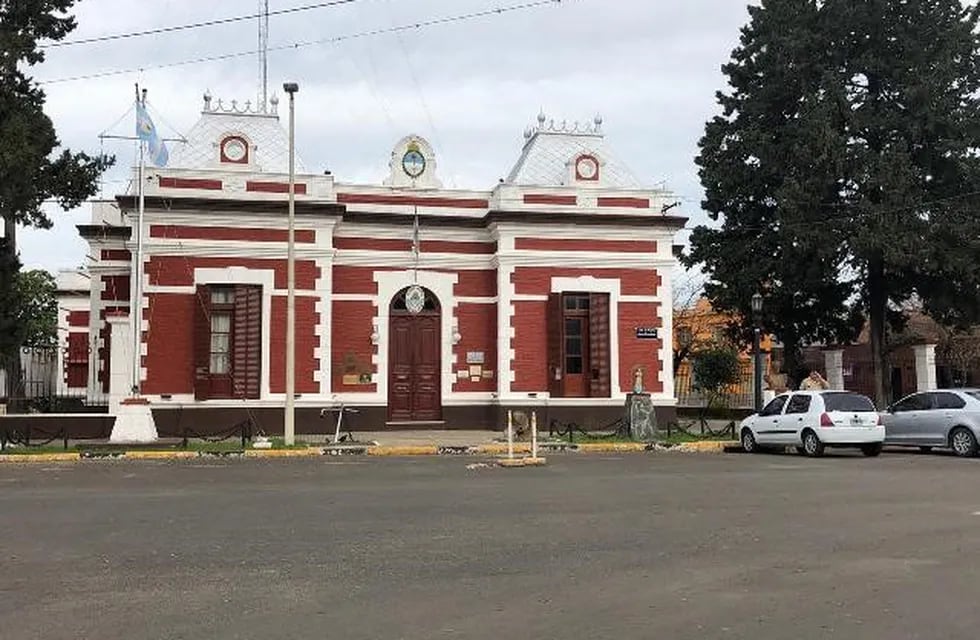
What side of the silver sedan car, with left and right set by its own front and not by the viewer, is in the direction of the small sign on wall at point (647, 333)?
front

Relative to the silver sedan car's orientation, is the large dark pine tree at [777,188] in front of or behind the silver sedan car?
in front

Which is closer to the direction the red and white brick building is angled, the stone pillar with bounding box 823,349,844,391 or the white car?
the white car

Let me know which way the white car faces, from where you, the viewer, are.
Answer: facing away from the viewer and to the left of the viewer

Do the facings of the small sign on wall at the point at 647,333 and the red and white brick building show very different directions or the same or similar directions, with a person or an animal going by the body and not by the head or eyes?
same or similar directions

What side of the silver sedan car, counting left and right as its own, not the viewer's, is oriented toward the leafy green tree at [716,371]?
front

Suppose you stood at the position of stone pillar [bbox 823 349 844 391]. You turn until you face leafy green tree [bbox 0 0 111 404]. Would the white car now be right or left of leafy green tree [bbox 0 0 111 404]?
left

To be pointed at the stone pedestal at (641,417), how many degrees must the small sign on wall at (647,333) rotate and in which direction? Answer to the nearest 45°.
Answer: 0° — it already faces it

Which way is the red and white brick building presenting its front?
toward the camera

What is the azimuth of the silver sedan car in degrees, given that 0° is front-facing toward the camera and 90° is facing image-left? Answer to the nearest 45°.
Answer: approximately 135°

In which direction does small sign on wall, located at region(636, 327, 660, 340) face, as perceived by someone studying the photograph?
facing the viewer

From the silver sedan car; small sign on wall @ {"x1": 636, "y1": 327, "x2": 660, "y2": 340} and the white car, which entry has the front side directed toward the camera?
the small sign on wall

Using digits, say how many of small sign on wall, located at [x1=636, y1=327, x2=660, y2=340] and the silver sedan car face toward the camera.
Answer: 1

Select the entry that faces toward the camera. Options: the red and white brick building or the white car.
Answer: the red and white brick building

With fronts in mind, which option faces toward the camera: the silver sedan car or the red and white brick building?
the red and white brick building
